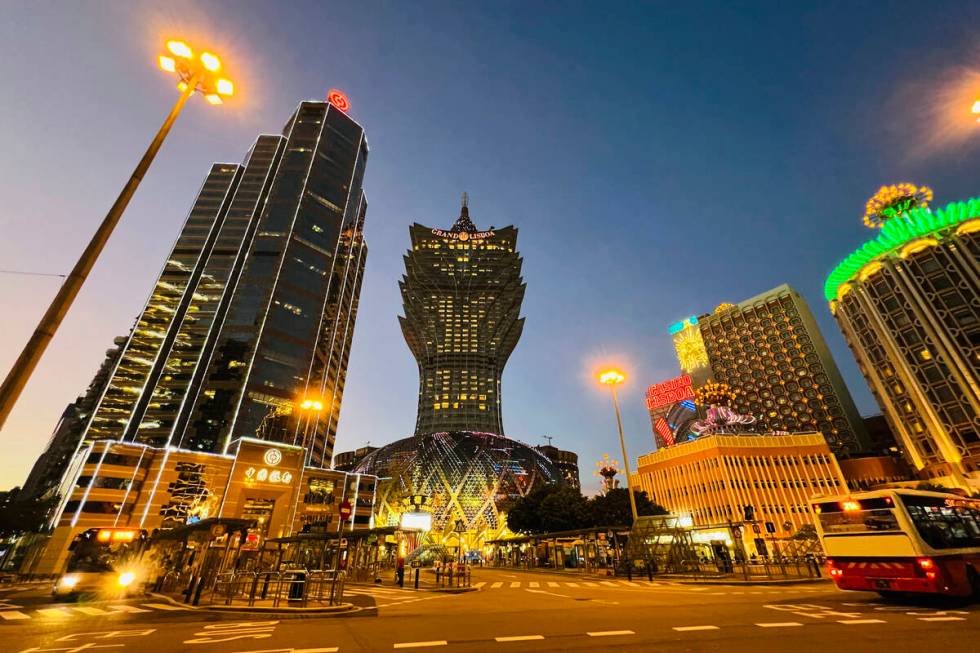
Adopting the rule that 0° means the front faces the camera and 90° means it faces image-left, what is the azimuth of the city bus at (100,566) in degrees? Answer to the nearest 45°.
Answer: approximately 0°

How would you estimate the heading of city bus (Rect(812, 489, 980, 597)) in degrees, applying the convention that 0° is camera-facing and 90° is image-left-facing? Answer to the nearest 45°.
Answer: approximately 225°

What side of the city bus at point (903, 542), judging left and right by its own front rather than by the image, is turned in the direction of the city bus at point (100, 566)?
back

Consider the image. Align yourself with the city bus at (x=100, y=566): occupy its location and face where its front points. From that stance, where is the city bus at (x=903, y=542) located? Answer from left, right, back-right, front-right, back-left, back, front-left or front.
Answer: front-left

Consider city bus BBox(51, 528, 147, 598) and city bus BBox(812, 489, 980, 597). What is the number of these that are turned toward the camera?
1
